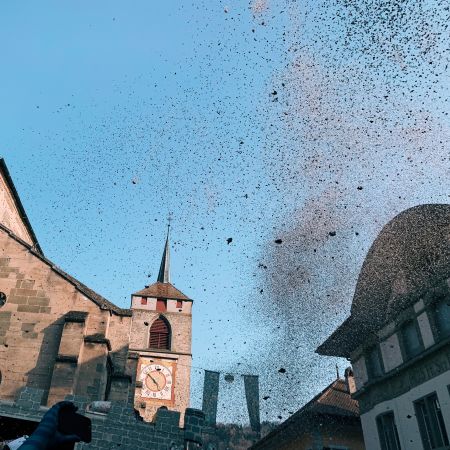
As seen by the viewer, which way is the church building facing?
toward the camera

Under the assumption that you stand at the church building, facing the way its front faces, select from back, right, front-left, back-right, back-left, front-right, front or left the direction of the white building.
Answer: left

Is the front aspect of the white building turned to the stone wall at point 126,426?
yes

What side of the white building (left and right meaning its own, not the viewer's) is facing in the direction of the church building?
front

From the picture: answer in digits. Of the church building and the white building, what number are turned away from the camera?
0
